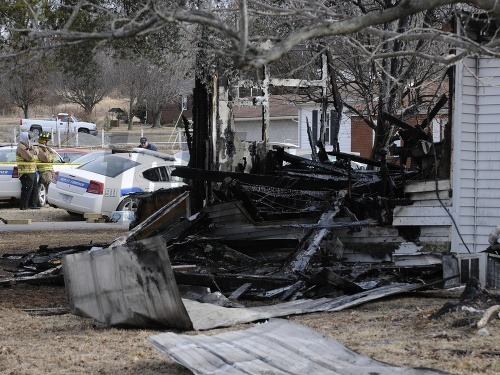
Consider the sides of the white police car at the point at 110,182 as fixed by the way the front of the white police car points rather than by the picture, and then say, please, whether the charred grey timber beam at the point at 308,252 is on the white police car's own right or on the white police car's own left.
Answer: on the white police car's own right

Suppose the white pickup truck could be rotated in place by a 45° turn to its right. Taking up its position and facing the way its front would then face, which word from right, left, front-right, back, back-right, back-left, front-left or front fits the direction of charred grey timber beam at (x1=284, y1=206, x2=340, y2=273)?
front-right

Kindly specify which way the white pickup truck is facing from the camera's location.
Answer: facing to the right of the viewer

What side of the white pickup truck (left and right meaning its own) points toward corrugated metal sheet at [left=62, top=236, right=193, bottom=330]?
right

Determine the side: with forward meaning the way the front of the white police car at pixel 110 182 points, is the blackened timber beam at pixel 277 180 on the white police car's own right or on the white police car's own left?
on the white police car's own right

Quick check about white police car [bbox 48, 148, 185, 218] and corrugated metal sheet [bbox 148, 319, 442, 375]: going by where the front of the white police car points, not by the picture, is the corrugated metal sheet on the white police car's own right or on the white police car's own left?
on the white police car's own right

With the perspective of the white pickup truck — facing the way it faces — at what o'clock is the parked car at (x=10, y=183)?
The parked car is roughly at 3 o'clock from the white pickup truck.

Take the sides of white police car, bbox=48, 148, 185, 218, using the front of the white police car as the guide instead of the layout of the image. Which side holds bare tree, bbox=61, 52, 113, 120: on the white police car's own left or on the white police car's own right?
on the white police car's own left
